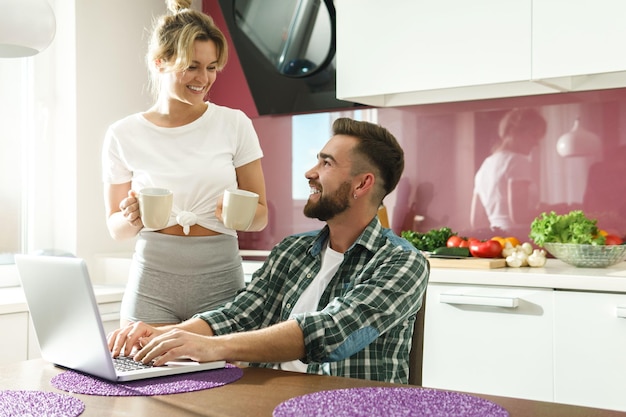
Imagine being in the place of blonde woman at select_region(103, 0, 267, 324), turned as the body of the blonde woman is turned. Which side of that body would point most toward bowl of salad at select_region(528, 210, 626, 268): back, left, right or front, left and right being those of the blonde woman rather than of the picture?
left

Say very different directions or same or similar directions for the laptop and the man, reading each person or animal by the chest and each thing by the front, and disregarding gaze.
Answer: very different directions

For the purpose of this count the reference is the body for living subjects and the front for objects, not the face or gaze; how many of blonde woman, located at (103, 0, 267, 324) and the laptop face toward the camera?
1

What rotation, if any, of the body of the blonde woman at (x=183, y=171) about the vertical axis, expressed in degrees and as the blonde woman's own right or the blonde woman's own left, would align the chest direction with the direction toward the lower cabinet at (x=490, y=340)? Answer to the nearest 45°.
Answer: approximately 90° to the blonde woman's own left

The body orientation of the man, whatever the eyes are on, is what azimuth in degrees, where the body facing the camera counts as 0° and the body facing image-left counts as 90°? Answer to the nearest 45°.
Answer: approximately 45°

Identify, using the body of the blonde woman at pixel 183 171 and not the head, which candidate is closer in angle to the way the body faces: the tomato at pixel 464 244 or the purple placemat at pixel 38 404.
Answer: the purple placemat

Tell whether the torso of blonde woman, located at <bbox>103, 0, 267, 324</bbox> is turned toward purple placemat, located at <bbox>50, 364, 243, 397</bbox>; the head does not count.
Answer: yes

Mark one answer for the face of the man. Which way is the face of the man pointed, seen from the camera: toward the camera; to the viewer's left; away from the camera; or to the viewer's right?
to the viewer's left

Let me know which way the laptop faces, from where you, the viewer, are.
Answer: facing away from the viewer and to the right of the viewer

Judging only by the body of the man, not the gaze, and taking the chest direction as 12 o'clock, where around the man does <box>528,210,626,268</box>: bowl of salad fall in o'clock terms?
The bowl of salad is roughly at 6 o'clock from the man.

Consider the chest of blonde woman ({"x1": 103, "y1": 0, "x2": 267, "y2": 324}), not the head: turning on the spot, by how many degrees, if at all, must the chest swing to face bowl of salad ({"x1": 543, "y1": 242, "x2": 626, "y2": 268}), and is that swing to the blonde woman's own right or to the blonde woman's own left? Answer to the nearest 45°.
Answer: approximately 90° to the blonde woman's own left

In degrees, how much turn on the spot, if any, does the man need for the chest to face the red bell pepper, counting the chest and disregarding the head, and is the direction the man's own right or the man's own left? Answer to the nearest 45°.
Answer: approximately 180°
